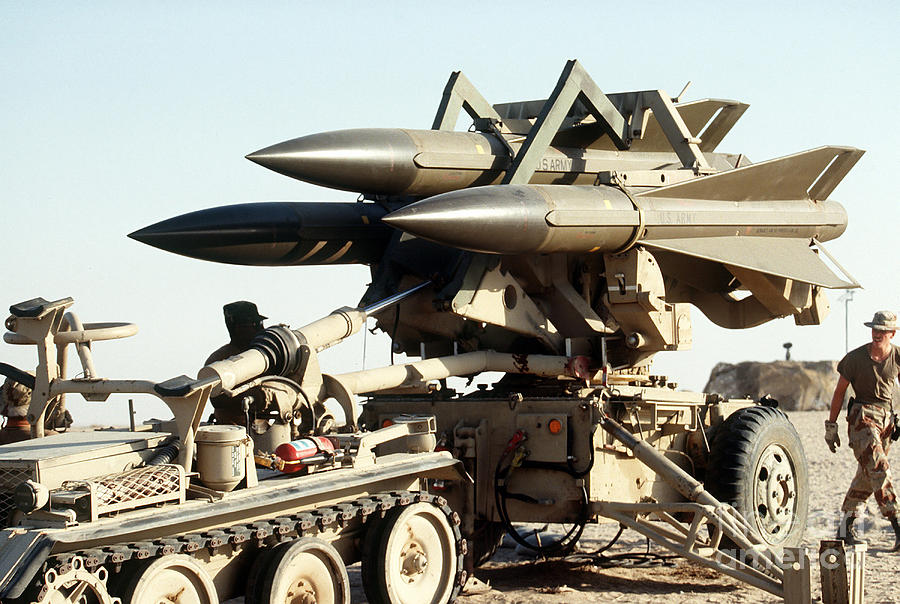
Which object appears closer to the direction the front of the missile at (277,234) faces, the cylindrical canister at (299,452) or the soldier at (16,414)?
the soldier

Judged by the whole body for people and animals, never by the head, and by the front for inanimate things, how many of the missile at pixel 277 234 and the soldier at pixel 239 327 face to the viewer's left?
1

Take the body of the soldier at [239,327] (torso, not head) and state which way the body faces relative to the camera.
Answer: to the viewer's right

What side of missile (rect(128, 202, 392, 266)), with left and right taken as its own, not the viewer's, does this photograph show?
left

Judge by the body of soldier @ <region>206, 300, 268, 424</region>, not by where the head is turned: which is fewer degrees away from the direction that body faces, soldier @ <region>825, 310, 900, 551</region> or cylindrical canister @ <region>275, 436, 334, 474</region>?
the soldier

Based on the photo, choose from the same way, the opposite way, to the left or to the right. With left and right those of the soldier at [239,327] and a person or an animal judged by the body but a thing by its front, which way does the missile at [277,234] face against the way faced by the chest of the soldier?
the opposite way

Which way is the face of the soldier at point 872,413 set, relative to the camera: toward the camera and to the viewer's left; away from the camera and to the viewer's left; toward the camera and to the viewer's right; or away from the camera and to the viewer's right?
toward the camera and to the viewer's left

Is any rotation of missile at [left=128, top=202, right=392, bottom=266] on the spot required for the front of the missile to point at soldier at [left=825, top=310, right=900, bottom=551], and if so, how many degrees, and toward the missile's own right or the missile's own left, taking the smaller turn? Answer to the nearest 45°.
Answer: approximately 180°

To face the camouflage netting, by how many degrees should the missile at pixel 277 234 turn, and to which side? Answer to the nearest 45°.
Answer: approximately 135° to its right

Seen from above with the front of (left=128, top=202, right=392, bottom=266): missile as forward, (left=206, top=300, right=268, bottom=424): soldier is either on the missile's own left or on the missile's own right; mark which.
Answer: on the missile's own left
